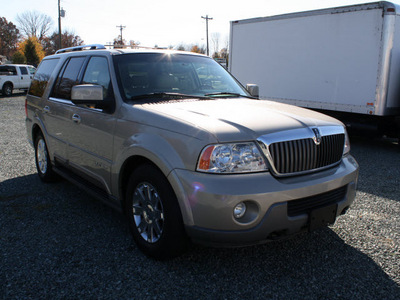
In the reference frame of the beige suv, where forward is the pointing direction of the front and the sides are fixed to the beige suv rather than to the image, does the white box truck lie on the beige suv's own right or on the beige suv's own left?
on the beige suv's own left

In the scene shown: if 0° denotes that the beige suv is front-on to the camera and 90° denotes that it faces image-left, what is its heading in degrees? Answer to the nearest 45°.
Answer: approximately 315°

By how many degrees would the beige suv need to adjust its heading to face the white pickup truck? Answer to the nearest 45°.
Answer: approximately 180°
